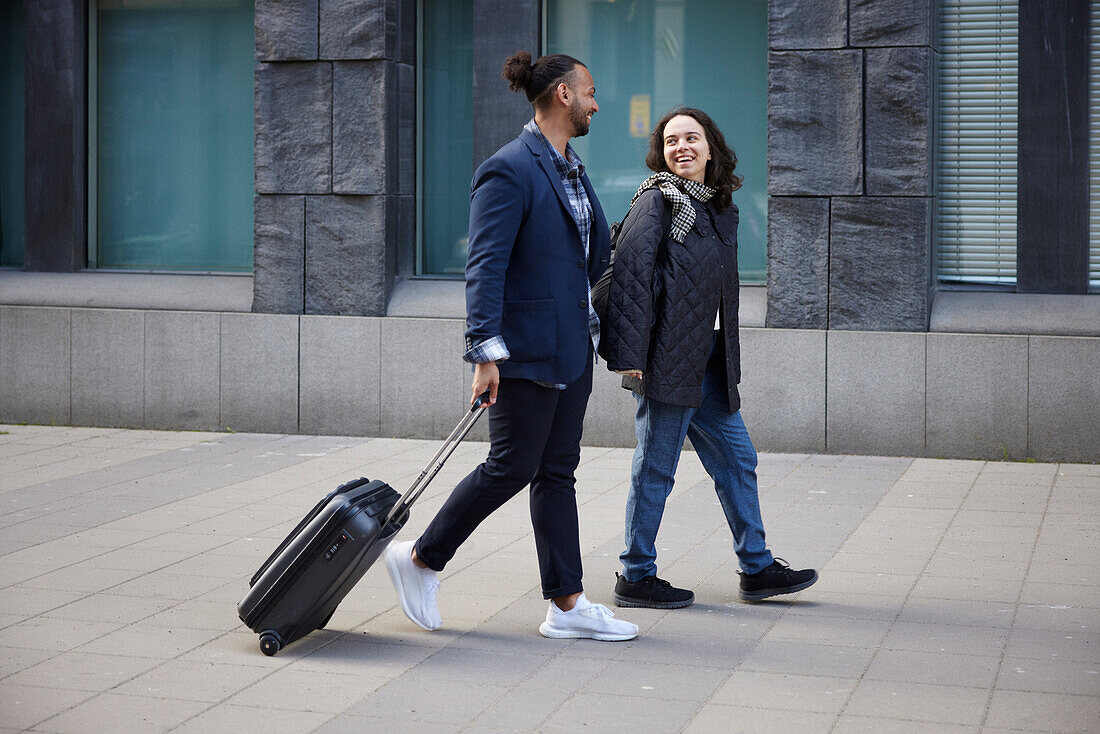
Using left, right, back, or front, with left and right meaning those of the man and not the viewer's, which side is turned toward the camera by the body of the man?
right

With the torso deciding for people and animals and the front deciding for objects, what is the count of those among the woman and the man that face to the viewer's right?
2

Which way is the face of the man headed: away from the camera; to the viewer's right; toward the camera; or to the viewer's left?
to the viewer's right

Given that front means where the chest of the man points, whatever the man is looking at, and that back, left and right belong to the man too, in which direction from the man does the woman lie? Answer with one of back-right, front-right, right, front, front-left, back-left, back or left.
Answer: front-left

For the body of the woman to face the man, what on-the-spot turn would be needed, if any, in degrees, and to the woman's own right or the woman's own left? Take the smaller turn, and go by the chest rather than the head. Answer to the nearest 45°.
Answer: approximately 135° to the woman's own right

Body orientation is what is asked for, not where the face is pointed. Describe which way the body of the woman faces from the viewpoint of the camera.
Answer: to the viewer's right
